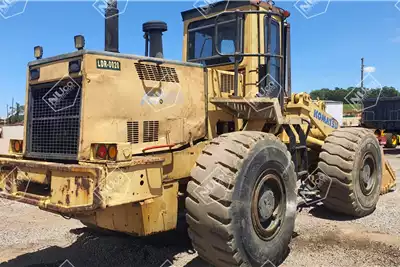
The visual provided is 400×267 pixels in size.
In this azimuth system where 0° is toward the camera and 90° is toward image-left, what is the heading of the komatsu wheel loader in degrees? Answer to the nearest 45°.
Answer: approximately 225°

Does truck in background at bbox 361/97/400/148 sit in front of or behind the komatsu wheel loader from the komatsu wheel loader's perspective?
in front
